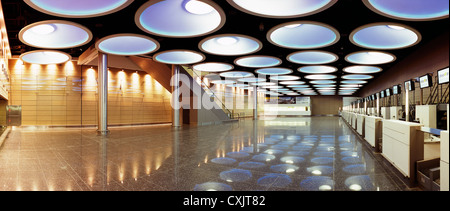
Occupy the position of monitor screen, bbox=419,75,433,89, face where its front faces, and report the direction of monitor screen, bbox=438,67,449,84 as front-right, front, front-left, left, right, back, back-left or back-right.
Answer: left

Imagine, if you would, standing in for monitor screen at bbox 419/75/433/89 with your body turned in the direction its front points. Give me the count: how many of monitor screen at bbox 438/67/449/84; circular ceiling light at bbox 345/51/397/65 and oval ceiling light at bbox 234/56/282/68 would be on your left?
1

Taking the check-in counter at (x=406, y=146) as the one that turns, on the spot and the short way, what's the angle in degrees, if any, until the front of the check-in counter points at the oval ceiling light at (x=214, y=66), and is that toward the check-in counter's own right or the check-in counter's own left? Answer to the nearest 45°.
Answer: approximately 90° to the check-in counter's own right

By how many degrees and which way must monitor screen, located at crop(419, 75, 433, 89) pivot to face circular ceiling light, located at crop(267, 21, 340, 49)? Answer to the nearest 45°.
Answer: approximately 45° to its right

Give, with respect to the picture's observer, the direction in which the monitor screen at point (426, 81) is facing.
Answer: facing the viewer and to the left of the viewer

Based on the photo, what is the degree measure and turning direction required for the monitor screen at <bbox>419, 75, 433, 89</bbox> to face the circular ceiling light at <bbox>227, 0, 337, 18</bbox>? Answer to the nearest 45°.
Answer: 0° — it already faces it

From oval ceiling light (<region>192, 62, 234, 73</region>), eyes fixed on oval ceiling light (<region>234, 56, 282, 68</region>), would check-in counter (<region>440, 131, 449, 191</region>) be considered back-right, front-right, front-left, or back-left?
front-right
